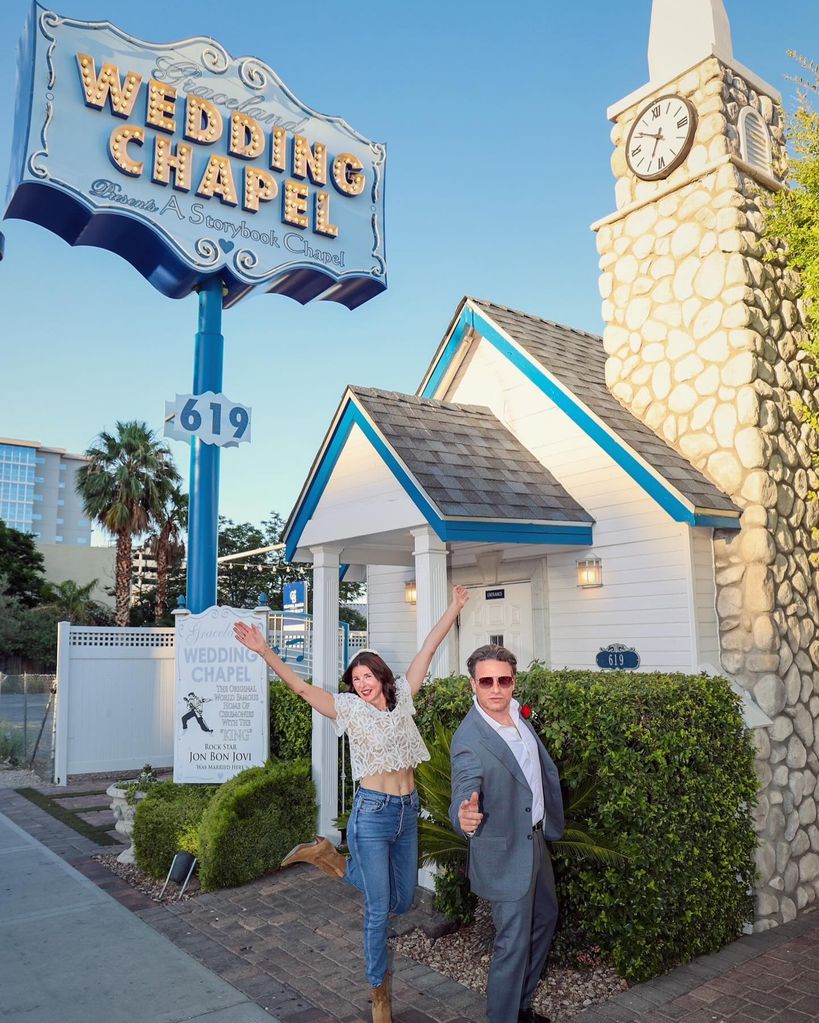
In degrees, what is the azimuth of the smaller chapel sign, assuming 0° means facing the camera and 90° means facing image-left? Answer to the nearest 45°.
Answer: approximately 0°

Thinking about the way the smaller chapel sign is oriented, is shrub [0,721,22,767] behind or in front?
behind

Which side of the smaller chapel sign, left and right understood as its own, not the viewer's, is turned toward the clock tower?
left

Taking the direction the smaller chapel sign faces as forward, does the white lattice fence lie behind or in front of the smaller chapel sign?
behind

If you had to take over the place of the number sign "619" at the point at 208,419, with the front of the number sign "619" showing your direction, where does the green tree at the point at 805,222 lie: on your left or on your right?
on your left

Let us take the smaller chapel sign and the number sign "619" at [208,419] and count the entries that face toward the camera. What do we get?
2

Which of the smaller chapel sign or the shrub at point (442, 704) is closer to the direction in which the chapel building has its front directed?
the shrub

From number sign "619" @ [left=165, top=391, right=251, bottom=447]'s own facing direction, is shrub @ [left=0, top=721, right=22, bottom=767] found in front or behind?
behind

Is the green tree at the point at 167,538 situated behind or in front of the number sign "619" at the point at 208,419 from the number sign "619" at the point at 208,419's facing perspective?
behind

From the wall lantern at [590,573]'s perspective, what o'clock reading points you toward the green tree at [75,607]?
The green tree is roughly at 3 o'clock from the wall lantern.

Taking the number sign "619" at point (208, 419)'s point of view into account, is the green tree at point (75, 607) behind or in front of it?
behind

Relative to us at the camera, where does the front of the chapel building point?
facing the viewer and to the left of the viewer

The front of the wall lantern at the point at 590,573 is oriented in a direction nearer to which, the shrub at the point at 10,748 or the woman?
the woman
